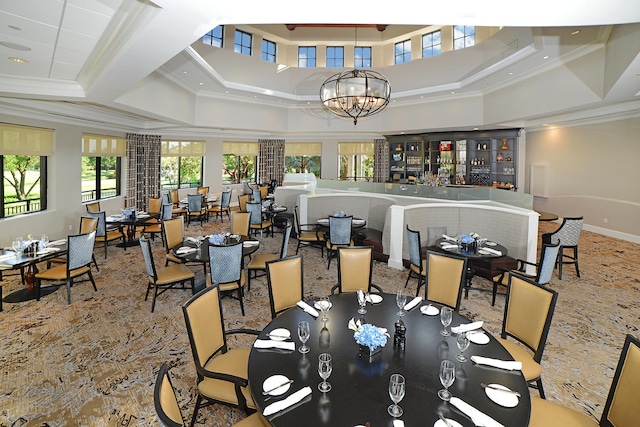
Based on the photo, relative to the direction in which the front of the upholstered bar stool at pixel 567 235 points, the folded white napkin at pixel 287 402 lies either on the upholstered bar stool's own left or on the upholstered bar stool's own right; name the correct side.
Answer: on the upholstered bar stool's own left

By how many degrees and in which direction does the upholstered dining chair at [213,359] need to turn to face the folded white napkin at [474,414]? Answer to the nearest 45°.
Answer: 0° — it already faces it

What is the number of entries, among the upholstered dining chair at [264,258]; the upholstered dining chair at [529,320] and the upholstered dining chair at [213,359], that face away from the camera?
0

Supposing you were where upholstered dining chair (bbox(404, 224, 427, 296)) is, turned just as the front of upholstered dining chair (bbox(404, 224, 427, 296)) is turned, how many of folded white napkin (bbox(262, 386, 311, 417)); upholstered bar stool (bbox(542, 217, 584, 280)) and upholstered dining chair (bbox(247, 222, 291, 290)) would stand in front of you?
1

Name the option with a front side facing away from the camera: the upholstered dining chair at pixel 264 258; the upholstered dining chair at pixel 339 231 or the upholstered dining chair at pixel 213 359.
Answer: the upholstered dining chair at pixel 339 231

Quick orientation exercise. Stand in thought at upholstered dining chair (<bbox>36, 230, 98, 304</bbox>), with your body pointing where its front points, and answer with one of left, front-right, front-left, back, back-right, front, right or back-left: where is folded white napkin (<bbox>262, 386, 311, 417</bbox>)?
back-left

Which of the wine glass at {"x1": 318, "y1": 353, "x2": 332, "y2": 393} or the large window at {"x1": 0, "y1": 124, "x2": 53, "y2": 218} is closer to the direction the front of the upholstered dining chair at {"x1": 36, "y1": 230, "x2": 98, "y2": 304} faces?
the large window

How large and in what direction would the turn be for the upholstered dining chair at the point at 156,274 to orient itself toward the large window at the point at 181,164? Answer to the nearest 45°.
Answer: approximately 45° to its left

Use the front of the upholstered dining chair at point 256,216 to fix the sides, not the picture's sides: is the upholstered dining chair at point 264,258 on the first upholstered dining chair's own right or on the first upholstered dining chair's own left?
on the first upholstered dining chair's own right

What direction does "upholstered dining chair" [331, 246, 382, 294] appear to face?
toward the camera

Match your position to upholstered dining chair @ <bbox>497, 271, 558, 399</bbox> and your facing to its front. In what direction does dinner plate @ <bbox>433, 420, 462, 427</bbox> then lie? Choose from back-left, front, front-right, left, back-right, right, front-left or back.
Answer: front-left

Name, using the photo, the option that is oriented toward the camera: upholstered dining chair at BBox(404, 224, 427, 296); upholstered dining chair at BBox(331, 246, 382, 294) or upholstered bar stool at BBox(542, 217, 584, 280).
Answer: upholstered dining chair at BBox(331, 246, 382, 294)

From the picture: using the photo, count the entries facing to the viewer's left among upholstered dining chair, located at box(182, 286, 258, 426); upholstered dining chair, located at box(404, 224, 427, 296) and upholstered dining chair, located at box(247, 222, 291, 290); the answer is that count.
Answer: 1

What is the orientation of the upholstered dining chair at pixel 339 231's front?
away from the camera

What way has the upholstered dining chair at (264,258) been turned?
to the viewer's left
